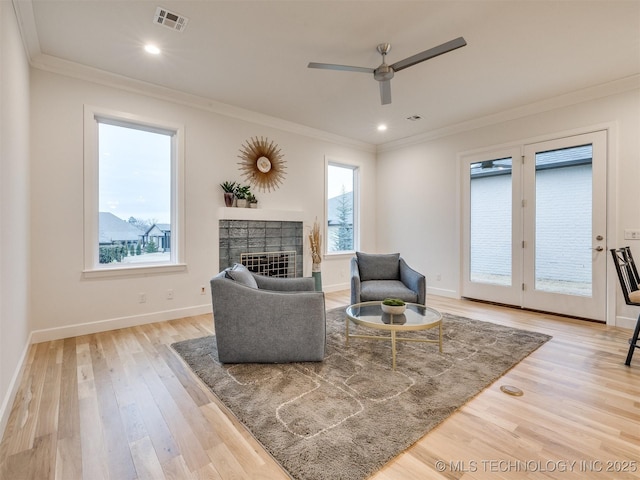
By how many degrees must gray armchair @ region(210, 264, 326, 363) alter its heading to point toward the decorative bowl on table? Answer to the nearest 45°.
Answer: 0° — it already faces it

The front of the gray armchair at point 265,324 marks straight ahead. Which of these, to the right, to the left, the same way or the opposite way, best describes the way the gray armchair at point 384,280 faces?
to the right

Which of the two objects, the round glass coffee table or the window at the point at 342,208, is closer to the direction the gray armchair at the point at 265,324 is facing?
the round glass coffee table

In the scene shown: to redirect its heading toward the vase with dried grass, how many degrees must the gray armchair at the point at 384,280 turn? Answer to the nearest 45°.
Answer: approximately 135° to its right

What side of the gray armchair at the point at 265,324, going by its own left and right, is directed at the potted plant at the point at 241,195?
left

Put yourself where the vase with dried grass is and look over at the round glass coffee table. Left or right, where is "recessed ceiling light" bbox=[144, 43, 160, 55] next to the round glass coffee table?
right

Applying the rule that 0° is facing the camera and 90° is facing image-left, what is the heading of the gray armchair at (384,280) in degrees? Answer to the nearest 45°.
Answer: approximately 0°

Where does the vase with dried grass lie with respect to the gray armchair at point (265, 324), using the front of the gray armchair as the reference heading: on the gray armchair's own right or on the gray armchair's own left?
on the gray armchair's own left

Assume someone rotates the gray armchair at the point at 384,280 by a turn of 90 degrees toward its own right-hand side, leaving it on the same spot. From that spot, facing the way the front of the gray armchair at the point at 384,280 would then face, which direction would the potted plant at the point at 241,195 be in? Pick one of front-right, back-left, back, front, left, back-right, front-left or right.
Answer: front

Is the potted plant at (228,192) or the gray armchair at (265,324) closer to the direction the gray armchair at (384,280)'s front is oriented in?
the gray armchair

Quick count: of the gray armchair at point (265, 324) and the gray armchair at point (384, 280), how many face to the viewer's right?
1

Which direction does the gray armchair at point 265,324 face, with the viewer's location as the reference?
facing to the right of the viewer
